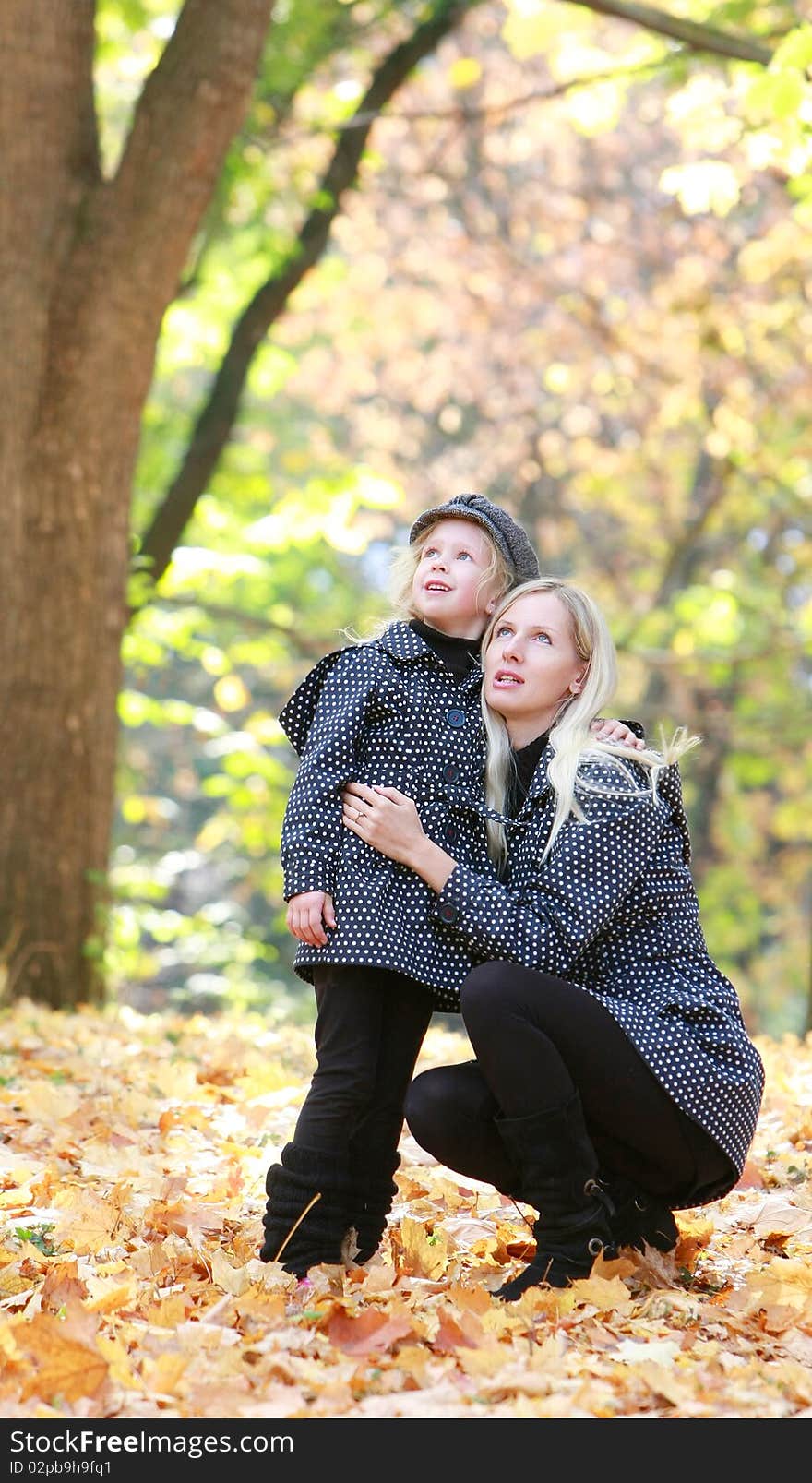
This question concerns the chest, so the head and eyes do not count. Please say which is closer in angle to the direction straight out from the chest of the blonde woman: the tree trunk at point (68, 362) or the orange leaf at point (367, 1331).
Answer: the orange leaf

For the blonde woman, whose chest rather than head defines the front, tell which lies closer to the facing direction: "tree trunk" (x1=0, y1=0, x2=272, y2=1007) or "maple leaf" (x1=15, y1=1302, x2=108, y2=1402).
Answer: the maple leaf

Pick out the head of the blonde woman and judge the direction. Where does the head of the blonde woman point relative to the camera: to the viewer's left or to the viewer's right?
to the viewer's left

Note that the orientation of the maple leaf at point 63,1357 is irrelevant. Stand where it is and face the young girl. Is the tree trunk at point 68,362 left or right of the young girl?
left

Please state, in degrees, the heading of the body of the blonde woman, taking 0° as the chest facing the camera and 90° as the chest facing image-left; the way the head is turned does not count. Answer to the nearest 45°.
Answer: approximately 45°

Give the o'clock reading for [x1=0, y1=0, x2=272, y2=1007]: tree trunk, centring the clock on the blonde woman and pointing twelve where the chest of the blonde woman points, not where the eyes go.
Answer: The tree trunk is roughly at 3 o'clock from the blonde woman.

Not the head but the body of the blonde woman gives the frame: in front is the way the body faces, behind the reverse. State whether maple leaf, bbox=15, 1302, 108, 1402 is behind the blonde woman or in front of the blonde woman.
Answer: in front
